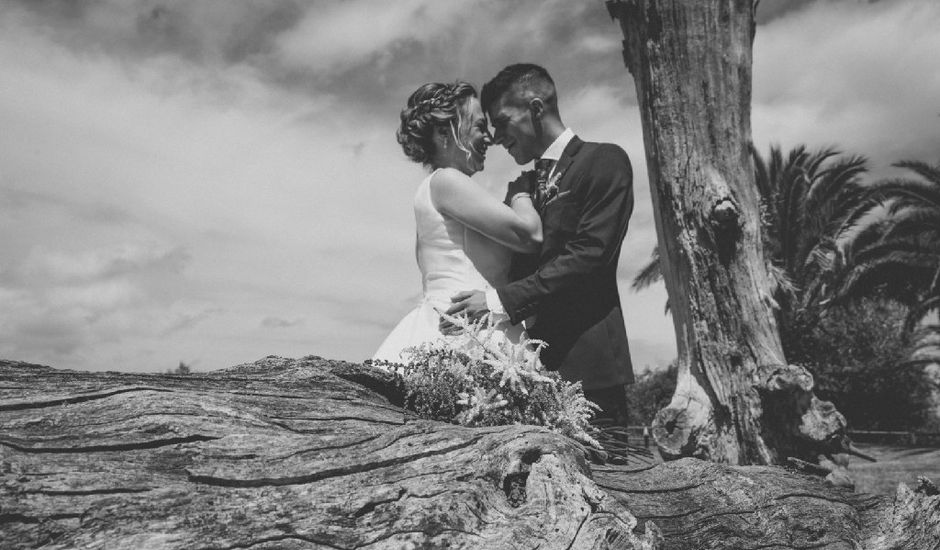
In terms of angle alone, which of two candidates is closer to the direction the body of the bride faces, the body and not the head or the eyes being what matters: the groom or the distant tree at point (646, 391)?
the groom

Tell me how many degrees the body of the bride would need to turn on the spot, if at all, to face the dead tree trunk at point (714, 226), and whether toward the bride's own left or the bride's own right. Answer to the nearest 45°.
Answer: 0° — they already face it

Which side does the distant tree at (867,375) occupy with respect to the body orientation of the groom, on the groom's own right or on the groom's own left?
on the groom's own right

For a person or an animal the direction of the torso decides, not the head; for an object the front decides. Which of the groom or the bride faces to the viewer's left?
the groom

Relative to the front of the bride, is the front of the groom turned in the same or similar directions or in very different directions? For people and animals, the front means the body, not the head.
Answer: very different directions

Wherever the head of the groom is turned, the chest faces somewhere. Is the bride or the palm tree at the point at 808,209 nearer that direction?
the bride

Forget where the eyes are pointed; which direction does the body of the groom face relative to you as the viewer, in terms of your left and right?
facing to the left of the viewer

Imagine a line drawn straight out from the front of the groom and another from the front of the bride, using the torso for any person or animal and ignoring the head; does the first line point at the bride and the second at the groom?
yes

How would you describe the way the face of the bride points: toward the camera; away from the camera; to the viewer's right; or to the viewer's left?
to the viewer's right

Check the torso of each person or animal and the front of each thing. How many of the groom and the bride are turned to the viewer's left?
1

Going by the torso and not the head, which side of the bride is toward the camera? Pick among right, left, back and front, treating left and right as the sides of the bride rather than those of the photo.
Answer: right
